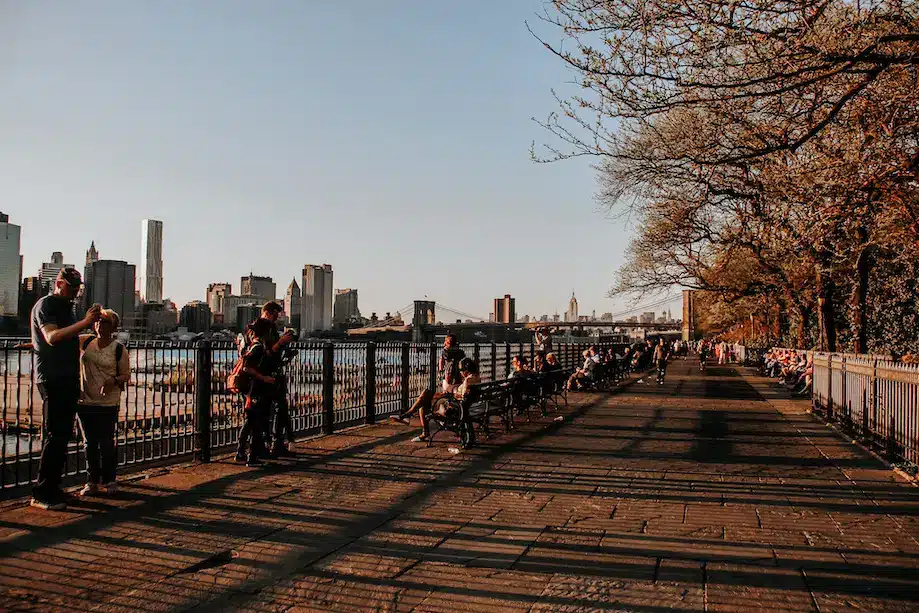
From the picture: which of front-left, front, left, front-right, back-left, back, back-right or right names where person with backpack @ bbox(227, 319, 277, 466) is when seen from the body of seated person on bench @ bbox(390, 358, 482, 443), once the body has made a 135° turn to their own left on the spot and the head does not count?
right

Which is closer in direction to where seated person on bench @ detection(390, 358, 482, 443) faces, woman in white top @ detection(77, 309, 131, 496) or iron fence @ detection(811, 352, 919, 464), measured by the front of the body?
the woman in white top

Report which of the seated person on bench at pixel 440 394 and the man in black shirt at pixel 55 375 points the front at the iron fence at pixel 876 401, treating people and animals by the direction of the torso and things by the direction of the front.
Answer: the man in black shirt

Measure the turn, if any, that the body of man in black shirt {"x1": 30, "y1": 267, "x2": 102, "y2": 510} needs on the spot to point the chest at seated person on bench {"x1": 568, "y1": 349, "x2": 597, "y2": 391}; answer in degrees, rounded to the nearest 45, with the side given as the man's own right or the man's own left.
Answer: approximately 45° to the man's own left

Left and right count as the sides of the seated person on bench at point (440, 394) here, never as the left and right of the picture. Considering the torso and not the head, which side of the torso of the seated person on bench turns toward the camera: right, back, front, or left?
left

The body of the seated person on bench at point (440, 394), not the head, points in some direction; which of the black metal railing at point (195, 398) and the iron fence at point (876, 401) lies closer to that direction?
the black metal railing

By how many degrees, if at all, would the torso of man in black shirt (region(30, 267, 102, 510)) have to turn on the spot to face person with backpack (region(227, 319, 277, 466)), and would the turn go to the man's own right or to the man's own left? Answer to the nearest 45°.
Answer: approximately 45° to the man's own left

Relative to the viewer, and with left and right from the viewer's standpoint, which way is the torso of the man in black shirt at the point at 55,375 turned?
facing to the right of the viewer

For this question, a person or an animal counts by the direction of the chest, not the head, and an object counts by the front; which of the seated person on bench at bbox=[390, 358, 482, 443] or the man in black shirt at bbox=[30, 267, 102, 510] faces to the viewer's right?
the man in black shirt

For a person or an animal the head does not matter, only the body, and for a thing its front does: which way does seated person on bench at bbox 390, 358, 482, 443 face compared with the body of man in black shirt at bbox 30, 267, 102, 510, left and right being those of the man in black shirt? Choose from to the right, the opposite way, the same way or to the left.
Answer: the opposite way

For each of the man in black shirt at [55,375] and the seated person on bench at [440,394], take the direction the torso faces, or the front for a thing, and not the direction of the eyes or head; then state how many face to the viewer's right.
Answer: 1

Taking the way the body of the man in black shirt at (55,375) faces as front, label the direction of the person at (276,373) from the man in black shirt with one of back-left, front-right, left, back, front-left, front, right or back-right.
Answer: front-left
